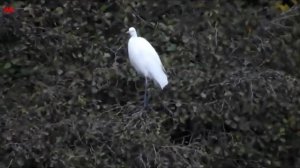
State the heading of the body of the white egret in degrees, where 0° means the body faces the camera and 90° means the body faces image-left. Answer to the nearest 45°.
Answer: approximately 90°
